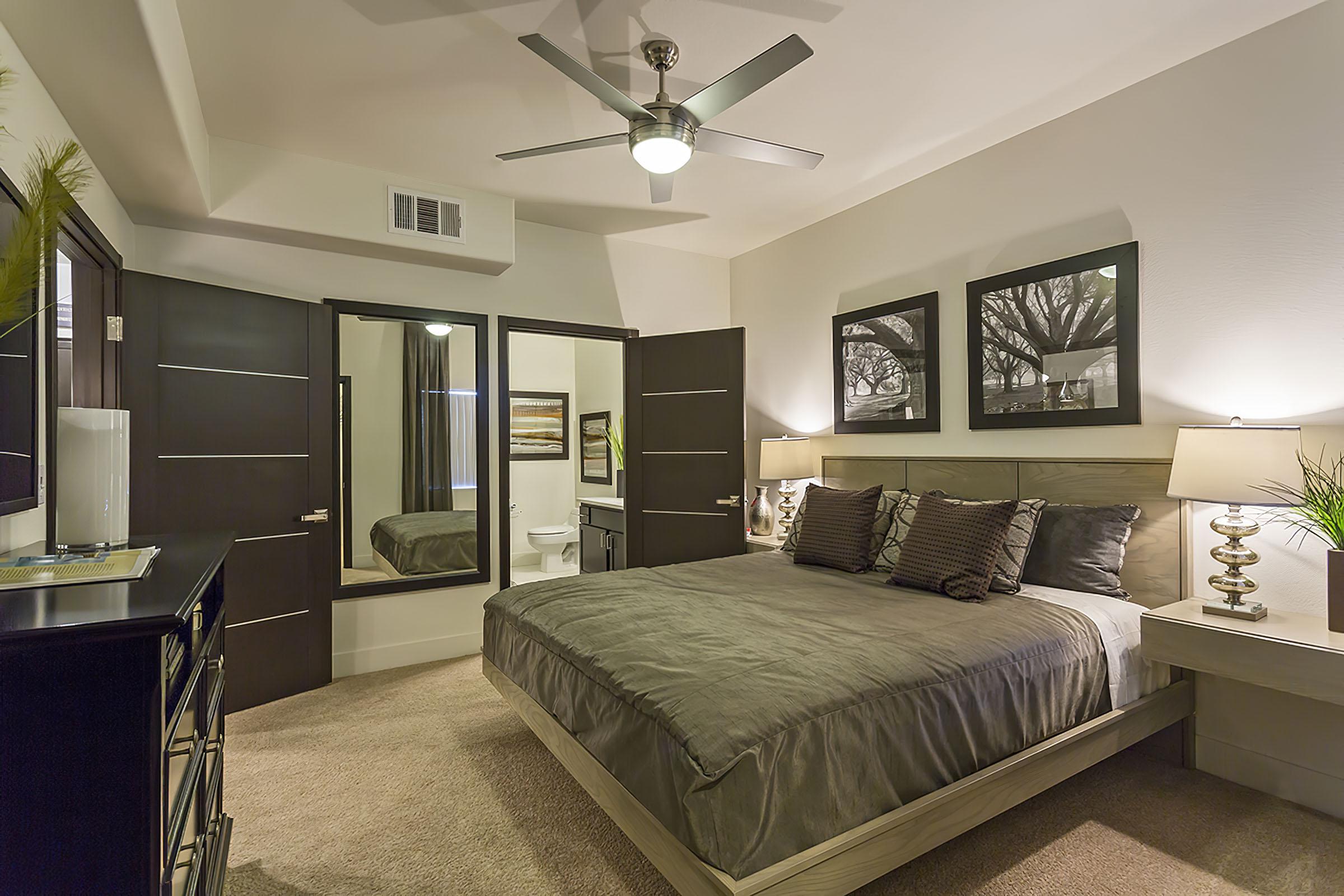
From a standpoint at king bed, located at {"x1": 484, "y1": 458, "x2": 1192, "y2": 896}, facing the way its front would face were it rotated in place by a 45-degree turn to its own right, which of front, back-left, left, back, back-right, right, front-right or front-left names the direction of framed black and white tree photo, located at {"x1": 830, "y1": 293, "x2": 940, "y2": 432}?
right

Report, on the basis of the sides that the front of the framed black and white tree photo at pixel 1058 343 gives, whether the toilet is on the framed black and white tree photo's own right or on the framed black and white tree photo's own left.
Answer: on the framed black and white tree photo's own right

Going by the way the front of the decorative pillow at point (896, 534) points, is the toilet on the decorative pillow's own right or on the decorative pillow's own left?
on the decorative pillow's own right

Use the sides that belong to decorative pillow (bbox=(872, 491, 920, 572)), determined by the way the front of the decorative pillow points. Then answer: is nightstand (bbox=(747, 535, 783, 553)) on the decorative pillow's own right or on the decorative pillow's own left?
on the decorative pillow's own right

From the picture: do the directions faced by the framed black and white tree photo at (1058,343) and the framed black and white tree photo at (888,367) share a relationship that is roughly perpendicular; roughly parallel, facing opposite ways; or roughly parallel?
roughly parallel

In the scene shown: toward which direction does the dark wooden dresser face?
to the viewer's right

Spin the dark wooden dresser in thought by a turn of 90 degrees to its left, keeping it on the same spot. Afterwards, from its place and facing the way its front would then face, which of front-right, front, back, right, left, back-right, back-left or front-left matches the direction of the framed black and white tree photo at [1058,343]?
right

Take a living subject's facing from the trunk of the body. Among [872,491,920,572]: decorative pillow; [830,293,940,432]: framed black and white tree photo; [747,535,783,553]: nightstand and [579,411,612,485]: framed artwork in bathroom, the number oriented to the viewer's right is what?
0

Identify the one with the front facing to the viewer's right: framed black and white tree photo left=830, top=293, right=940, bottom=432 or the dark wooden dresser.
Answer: the dark wooden dresser

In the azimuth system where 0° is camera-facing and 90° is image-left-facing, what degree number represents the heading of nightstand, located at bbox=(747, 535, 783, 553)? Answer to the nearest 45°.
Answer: approximately 45°

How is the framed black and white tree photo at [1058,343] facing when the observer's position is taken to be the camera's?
facing the viewer and to the left of the viewer

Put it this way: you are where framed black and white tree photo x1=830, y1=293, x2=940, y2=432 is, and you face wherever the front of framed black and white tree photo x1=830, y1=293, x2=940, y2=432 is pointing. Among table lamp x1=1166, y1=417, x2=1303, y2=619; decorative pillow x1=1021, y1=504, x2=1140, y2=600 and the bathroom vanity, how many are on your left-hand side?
2

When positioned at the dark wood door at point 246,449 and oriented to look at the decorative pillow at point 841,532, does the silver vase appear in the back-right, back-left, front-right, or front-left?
front-left

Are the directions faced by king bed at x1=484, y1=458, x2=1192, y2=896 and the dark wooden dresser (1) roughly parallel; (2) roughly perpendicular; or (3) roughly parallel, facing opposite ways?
roughly parallel, facing opposite ways

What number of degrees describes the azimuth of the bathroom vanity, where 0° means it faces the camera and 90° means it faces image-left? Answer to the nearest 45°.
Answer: approximately 45°

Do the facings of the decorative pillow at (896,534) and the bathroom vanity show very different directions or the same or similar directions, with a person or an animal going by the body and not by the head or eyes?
same or similar directions

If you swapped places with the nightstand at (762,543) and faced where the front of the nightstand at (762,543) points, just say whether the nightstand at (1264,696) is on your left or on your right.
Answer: on your left

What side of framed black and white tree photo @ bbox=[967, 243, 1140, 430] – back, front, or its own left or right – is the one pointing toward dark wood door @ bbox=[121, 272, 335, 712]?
front

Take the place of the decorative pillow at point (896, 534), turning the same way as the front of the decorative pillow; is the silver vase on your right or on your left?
on your right

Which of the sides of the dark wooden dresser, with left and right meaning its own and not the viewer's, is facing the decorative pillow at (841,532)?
front

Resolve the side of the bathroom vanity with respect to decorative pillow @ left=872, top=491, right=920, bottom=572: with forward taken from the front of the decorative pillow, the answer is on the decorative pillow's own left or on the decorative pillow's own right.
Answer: on the decorative pillow's own right
